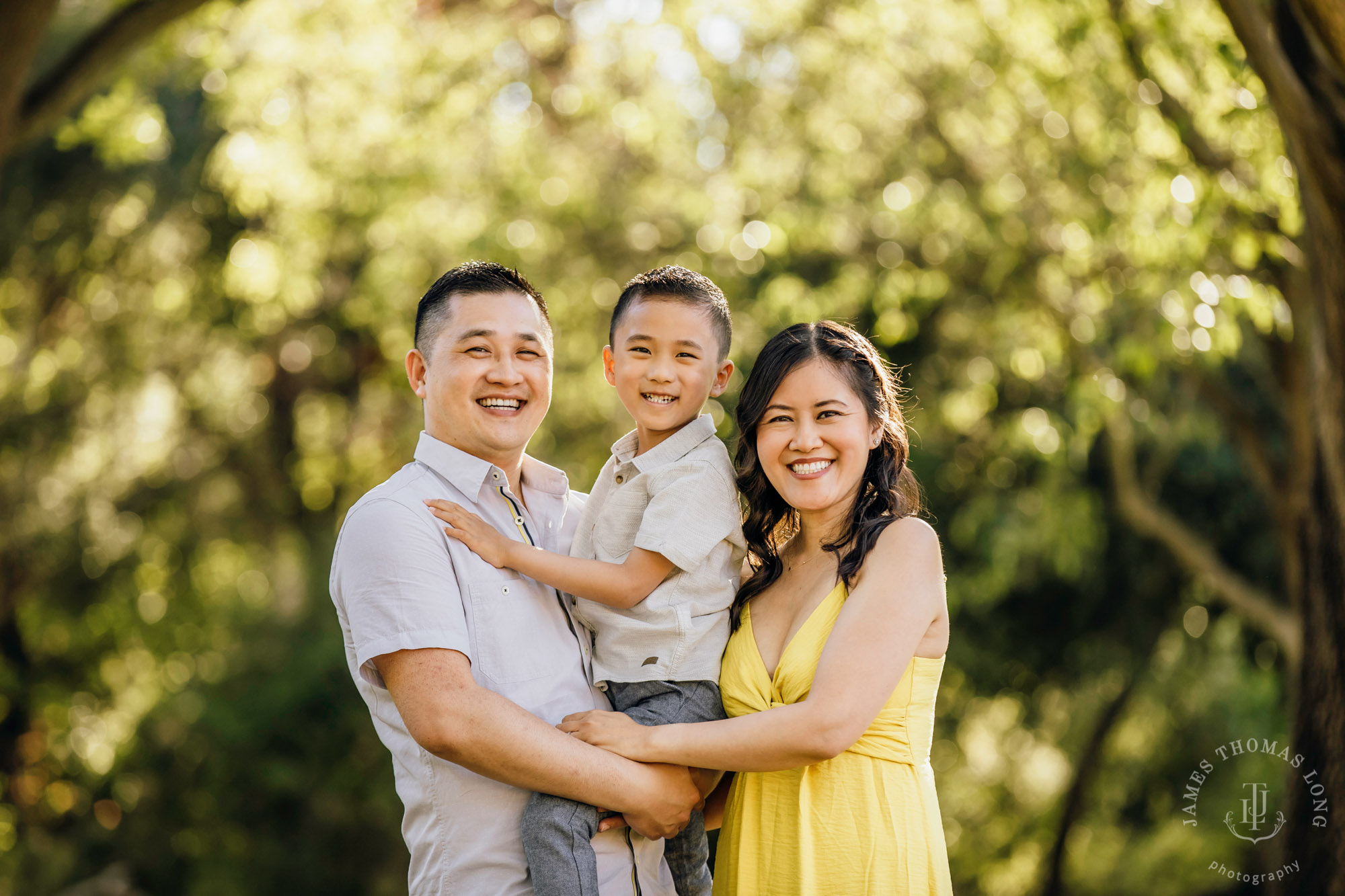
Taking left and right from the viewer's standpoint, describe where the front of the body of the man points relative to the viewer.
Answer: facing the viewer and to the right of the viewer

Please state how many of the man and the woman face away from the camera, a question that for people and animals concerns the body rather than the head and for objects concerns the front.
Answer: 0

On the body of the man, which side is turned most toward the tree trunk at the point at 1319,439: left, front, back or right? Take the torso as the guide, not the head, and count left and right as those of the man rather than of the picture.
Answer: left

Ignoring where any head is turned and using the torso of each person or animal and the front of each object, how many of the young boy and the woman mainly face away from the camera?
0

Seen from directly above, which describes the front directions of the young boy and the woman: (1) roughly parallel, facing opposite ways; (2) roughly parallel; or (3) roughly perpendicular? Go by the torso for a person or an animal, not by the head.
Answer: roughly parallel

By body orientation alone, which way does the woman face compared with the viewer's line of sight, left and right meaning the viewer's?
facing the viewer and to the left of the viewer
